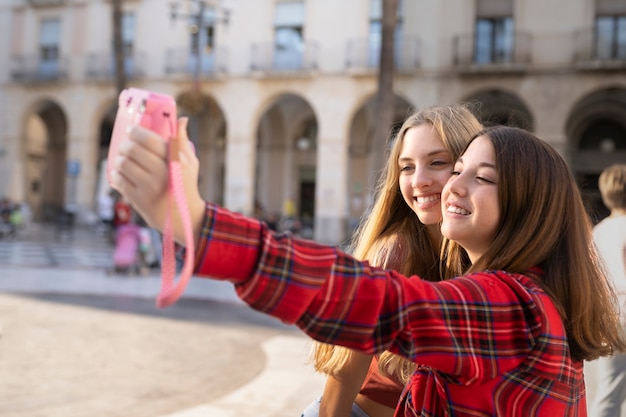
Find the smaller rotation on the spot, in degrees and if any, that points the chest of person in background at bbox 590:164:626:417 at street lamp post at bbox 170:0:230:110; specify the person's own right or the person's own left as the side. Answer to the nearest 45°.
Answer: approximately 45° to the person's own left

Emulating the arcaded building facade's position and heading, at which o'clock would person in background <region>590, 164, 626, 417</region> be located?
The person in background is roughly at 12 o'clock from the arcaded building facade.

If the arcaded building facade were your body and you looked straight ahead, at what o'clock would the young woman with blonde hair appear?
The young woman with blonde hair is roughly at 12 o'clock from the arcaded building facade.

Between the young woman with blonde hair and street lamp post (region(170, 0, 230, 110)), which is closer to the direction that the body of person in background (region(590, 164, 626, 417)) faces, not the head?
the street lamp post

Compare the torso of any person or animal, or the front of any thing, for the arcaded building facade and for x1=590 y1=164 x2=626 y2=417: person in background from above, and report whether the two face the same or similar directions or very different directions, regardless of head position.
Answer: very different directions

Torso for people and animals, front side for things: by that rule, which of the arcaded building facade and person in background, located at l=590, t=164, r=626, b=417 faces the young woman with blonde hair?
the arcaded building facade

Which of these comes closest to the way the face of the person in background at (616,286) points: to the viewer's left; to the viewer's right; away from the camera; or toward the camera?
away from the camera

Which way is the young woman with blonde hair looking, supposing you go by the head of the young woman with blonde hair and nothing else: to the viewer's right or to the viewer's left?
to the viewer's left

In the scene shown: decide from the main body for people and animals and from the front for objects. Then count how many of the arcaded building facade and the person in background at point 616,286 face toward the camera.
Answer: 1

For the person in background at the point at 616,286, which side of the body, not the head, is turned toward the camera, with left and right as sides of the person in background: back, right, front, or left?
back
